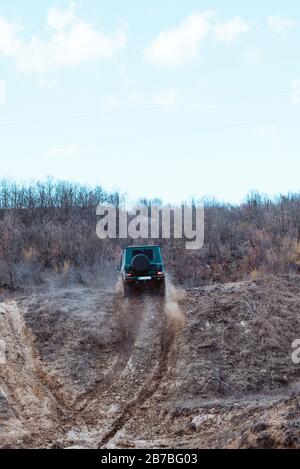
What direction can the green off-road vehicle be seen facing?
away from the camera

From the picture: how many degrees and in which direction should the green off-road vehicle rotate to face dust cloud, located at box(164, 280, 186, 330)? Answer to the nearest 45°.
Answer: approximately 135° to its right
